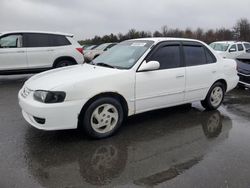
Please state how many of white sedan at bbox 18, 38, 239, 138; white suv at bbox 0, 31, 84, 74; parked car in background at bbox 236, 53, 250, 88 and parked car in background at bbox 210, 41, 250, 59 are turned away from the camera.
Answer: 0

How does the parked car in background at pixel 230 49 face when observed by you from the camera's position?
facing the viewer and to the left of the viewer

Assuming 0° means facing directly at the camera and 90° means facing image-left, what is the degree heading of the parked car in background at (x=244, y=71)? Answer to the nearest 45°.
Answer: approximately 45°

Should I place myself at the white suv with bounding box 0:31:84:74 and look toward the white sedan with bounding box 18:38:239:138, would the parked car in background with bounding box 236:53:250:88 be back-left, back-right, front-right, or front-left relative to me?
front-left

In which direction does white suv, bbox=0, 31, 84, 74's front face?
to the viewer's left

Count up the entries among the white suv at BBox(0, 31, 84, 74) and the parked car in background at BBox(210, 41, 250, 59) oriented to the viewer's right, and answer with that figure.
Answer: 0

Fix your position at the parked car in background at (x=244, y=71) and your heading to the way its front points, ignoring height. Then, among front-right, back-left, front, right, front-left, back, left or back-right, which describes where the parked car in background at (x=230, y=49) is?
back-right

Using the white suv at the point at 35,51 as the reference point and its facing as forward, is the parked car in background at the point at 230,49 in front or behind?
behind

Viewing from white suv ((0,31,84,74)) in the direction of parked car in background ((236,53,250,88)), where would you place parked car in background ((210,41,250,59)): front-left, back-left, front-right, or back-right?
front-left

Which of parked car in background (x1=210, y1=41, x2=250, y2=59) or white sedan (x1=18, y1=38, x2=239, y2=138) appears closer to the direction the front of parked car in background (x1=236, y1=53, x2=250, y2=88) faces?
the white sedan

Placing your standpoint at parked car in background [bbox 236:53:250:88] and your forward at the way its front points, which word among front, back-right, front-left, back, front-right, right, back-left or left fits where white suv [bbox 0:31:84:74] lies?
front-right

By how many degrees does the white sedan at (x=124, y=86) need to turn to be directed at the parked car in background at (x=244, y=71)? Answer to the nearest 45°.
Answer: approximately 180°
